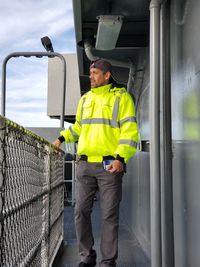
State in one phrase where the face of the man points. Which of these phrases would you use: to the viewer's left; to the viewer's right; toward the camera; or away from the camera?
to the viewer's left

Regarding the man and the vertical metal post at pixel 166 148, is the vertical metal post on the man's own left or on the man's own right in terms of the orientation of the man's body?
on the man's own left

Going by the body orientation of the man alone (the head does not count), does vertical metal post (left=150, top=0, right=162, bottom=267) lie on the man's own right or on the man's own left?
on the man's own left

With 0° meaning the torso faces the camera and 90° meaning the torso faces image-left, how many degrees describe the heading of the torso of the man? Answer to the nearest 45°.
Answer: approximately 45°

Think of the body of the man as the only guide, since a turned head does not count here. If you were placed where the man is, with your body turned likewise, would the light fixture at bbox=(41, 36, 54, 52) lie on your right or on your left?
on your right

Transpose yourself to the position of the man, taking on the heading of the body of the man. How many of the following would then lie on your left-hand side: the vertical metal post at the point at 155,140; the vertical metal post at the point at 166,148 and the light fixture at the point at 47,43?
2

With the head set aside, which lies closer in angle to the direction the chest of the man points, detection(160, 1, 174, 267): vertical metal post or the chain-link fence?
the chain-link fence
